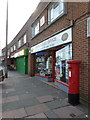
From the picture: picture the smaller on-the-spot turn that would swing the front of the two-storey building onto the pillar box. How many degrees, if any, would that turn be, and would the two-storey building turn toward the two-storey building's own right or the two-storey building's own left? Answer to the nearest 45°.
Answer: approximately 45° to the two-storey building's own left

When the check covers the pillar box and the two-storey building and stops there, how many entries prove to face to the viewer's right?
0

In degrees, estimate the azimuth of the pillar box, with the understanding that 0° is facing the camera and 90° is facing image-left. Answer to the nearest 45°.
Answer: approximately 45°

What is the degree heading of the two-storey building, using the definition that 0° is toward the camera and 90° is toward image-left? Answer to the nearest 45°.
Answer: approximately 45°
